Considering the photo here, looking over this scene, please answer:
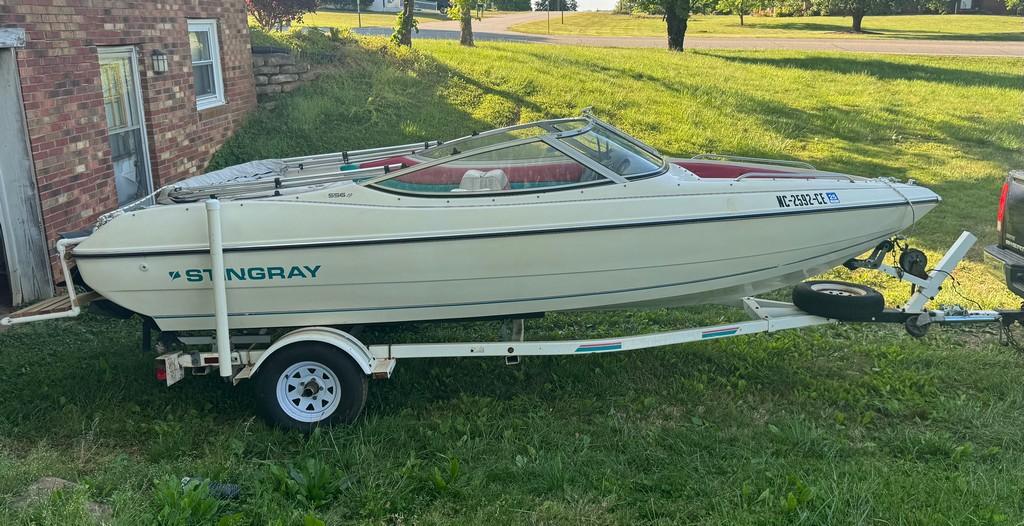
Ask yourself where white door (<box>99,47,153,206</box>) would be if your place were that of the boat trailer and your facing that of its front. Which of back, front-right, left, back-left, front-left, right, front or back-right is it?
back-left

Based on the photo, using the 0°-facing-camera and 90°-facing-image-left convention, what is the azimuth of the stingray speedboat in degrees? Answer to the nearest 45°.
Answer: approximately 270°

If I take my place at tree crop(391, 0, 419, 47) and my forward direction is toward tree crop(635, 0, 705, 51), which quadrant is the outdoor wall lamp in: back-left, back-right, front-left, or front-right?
back-right

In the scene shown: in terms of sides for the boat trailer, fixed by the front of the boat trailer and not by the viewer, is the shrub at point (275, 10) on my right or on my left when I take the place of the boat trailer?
on my left

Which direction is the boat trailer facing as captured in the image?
to the viewer's right

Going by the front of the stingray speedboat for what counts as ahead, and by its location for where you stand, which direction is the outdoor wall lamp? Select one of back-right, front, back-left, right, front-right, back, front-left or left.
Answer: back-left

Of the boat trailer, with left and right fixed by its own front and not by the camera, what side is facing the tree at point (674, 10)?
left

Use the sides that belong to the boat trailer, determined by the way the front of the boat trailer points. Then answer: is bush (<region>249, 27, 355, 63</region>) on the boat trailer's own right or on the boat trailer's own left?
on the boat trailer's own left

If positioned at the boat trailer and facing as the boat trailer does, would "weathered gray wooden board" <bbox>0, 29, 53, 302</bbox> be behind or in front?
behind

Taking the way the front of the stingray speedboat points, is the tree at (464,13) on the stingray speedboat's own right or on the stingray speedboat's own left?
on the stingray speedboat's own left

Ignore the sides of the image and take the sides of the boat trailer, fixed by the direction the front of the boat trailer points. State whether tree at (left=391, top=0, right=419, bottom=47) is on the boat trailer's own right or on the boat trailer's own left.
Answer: on the boat trailer's own left

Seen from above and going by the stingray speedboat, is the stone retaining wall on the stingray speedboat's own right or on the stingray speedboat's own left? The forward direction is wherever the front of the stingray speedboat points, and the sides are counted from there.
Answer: on the stingray speedboat's own left

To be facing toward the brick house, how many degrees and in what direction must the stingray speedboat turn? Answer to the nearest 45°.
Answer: approximately 135° to its left

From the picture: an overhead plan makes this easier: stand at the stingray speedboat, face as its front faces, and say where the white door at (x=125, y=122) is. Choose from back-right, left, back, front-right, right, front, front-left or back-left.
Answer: back-left
